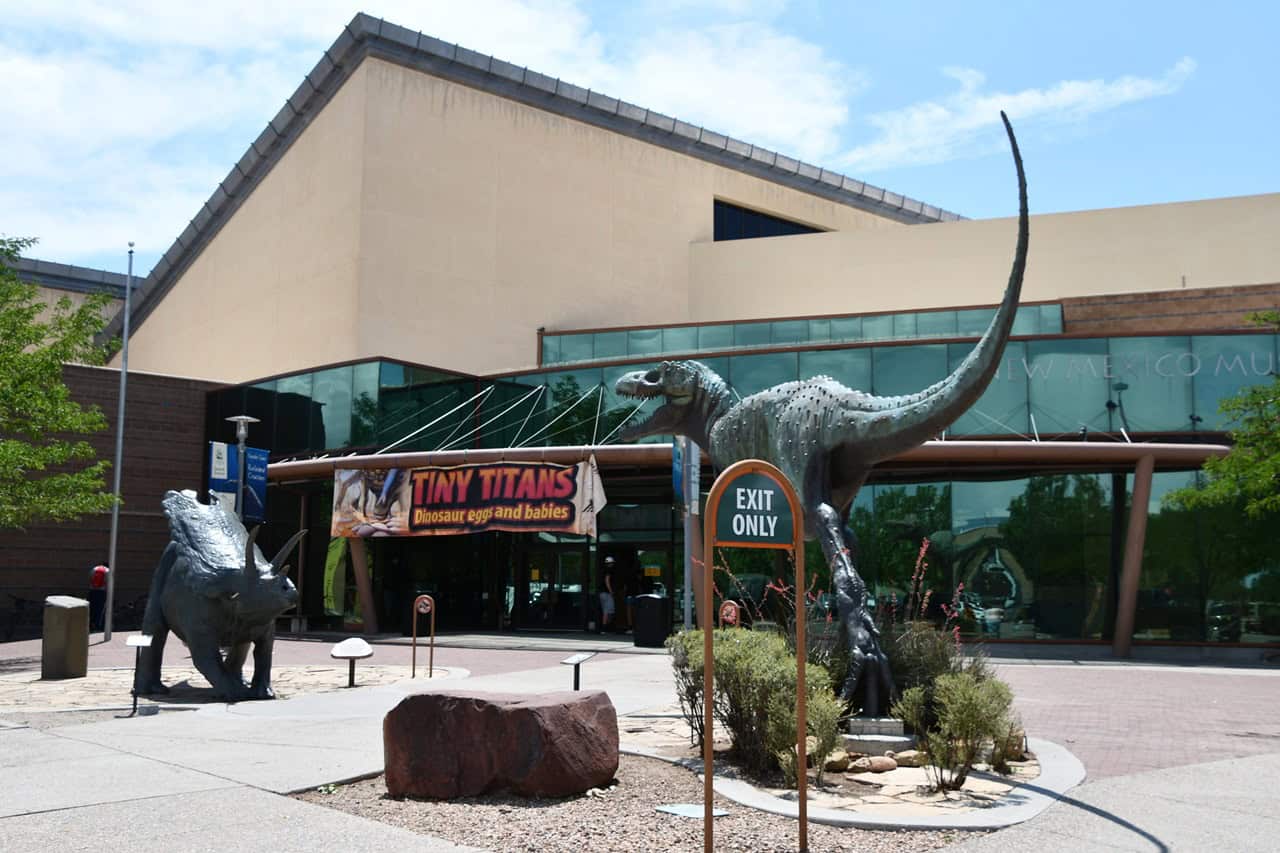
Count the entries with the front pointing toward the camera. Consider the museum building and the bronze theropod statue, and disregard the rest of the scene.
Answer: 1

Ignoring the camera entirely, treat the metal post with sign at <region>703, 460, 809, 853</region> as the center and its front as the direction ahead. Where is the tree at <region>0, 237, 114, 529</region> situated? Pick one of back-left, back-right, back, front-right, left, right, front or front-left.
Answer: back-right

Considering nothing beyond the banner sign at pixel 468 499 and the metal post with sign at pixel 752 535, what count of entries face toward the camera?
2

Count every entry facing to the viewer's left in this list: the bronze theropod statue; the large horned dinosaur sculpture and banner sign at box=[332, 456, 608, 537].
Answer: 1

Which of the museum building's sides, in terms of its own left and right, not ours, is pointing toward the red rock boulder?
front

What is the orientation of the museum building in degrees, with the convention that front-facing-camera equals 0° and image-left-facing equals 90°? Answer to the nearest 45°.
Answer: approximately 0°

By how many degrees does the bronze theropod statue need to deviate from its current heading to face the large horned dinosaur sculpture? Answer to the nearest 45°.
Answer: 0° — it already faces it

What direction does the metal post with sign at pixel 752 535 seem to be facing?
toward the camera

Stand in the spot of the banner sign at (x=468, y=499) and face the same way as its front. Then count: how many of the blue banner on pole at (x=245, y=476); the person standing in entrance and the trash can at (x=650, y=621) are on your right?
1

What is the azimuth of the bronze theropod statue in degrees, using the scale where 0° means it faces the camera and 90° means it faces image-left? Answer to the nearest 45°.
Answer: approximately 90°

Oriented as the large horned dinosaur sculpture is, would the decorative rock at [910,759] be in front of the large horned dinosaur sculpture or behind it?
in front

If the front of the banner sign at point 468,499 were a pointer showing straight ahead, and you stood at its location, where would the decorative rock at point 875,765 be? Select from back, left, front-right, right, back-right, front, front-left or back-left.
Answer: front

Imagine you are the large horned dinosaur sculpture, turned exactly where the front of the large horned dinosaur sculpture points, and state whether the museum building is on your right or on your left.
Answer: on your left
